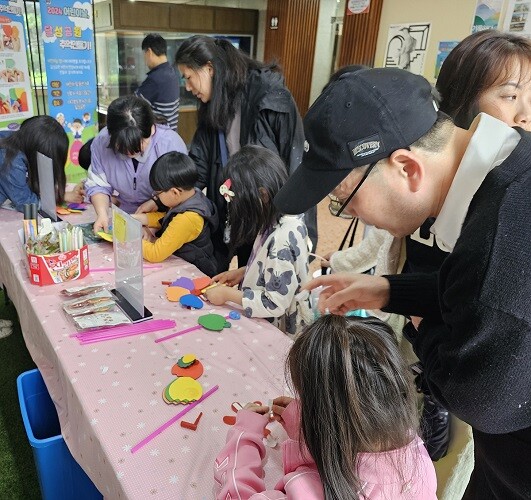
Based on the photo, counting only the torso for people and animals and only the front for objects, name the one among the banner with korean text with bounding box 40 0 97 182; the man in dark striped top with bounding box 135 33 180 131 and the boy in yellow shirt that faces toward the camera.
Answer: the banner with korean text

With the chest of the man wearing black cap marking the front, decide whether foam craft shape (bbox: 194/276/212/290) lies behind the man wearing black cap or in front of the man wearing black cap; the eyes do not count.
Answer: in front

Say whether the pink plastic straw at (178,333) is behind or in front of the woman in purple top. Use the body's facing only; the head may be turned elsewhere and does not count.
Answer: in front

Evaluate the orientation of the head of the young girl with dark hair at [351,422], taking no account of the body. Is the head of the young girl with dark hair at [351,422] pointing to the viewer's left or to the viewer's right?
to the viewer's left

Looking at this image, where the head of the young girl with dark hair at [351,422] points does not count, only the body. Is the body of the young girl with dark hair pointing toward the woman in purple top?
yes

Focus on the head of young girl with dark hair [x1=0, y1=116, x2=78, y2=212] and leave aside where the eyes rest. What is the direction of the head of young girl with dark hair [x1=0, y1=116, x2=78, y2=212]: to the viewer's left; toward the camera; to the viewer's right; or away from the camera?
to the viewer's right

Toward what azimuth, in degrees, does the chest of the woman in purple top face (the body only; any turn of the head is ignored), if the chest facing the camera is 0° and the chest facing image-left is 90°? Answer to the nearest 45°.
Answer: approximately 0°

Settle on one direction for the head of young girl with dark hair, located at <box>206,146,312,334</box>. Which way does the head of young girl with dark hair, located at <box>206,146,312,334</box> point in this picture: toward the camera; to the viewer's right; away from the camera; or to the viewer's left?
to the viewer's left

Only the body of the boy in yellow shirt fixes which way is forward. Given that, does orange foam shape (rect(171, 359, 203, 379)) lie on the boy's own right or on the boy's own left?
on the boy's own left

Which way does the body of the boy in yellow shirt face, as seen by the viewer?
to the viewer's left

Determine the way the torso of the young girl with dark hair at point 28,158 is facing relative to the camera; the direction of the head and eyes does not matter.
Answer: to the viewer's right

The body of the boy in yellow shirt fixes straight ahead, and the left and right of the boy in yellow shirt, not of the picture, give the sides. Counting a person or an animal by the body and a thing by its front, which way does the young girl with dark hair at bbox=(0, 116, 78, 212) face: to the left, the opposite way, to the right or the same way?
the opposite way

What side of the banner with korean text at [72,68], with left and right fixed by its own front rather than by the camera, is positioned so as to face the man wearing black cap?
front
